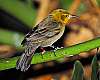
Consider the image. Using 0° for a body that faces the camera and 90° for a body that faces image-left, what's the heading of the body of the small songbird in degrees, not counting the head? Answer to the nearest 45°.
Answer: approximately 270°
